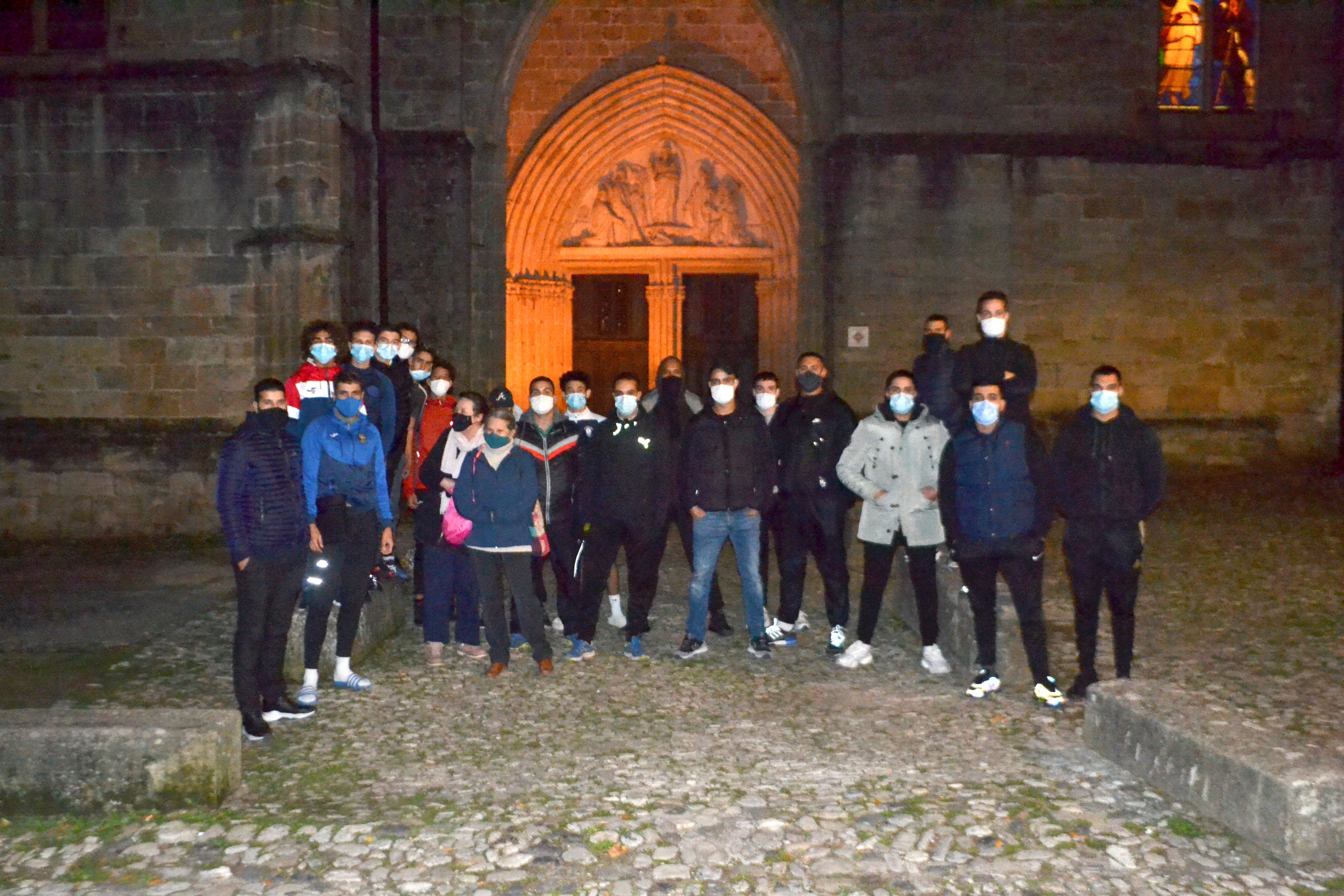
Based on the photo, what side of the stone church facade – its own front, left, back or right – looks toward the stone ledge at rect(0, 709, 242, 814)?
front

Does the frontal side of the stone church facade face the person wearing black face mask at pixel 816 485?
yes

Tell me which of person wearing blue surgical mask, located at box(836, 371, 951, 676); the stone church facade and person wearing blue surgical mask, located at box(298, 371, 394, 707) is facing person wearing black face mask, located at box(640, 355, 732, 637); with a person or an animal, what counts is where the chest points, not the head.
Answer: the stone church facade

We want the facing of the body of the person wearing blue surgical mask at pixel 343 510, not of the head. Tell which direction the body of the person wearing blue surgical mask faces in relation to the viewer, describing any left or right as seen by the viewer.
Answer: facing the viewer

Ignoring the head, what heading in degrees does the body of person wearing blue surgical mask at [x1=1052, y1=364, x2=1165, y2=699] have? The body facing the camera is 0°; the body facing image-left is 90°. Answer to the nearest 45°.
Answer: approximately 0°

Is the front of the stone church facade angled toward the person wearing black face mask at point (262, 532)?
yes

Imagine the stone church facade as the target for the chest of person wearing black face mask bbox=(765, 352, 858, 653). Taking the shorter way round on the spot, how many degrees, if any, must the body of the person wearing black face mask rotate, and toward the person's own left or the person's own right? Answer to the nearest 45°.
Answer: approximately 180°

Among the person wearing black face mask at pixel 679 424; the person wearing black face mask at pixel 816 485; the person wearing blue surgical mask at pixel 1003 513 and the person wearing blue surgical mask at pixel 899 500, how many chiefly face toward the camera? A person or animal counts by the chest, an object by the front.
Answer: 4

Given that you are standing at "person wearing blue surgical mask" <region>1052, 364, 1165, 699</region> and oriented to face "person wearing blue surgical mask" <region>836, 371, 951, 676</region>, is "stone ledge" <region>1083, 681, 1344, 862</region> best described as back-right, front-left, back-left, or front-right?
back-left

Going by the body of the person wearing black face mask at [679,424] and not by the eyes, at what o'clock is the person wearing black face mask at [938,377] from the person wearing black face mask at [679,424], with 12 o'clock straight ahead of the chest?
the person wearing black face mask at [938,377] is roughly at 9 o'clock from the person wearing black face mask at [679,424].

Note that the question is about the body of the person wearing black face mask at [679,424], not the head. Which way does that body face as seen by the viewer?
toward the camera

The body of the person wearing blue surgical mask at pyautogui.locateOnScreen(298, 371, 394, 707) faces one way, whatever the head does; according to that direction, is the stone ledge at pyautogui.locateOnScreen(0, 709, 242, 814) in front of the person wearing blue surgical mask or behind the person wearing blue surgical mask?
in front

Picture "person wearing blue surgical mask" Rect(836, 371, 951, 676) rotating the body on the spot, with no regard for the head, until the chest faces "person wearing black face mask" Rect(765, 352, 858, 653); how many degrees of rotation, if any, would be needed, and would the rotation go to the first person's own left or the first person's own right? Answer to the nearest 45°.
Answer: approximately 135° to the first person's own right

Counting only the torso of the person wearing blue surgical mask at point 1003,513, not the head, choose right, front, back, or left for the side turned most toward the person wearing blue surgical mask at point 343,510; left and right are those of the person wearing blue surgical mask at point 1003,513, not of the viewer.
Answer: right

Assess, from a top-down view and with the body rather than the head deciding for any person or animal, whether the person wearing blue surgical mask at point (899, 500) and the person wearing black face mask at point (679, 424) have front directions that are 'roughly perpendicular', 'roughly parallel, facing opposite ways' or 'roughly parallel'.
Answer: roughly parallel

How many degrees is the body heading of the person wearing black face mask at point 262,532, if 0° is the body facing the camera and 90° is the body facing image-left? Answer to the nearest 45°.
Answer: approximately 315°

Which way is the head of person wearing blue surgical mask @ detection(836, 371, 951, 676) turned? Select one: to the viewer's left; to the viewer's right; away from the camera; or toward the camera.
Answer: toward the camera

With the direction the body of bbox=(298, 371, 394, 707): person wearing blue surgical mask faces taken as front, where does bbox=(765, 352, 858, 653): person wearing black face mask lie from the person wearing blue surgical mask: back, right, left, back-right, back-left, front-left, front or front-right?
left
